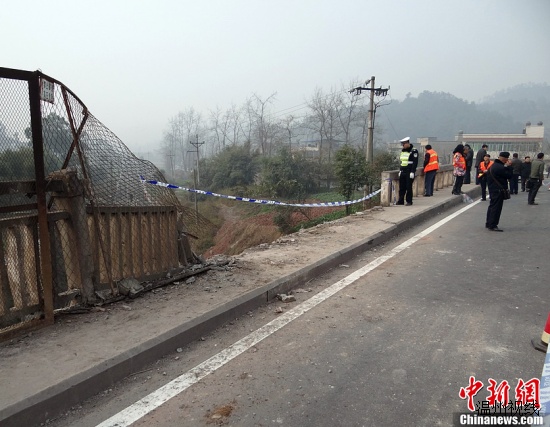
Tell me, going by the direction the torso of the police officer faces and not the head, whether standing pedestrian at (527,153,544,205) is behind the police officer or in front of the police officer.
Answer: behind

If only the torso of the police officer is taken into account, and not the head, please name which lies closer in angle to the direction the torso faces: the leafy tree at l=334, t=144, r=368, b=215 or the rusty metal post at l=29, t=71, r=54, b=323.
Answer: the rusty metal post

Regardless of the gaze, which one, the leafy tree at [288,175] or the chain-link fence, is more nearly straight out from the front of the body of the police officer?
the chain-link fence

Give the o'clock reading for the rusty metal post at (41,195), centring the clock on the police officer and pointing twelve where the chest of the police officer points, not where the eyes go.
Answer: The rusty metal post is roughly at 11 o'clock from the police officer.

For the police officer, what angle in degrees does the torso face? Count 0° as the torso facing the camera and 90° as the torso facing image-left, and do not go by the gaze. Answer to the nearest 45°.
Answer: approximately 45°

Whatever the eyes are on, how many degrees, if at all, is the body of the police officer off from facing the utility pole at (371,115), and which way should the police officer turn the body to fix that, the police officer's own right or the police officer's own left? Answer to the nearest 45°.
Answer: approximately 135° to the police officer's own right

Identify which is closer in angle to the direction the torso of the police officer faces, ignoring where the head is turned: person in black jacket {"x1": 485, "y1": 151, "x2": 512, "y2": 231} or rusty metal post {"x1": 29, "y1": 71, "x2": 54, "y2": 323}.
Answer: the rusty metal post

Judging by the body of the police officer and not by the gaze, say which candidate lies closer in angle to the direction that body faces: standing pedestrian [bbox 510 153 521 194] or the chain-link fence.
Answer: the chain-link fence

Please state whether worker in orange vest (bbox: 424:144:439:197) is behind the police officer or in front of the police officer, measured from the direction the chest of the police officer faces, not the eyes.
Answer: behind
